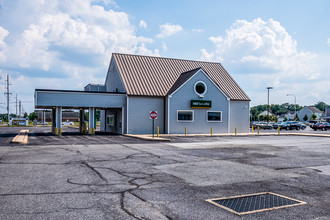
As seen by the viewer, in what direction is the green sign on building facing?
toward the camera

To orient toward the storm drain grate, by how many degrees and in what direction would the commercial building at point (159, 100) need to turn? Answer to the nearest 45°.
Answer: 0° — it already faces it

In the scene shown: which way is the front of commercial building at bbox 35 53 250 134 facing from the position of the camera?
facing the viewer

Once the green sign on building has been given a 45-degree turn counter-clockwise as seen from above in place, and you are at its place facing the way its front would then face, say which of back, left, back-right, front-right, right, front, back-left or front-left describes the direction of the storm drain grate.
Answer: front-right

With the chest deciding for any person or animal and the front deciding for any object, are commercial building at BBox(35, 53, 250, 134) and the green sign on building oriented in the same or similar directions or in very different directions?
same or similar directions
